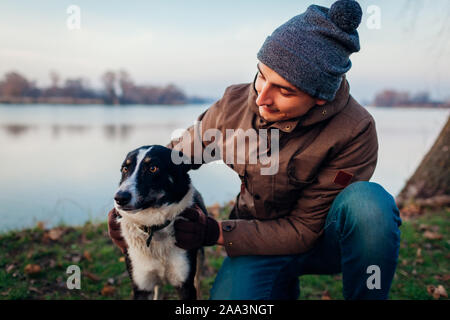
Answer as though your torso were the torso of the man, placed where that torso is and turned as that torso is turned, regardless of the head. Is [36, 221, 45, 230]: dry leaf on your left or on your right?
on your right

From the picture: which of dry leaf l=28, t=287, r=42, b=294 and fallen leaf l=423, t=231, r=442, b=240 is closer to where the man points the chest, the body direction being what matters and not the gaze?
the dry leaf

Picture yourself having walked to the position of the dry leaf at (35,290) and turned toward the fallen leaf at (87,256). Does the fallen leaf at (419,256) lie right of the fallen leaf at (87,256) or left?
right

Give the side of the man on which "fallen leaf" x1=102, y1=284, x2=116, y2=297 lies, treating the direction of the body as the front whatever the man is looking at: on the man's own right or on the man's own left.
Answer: on the man's own right

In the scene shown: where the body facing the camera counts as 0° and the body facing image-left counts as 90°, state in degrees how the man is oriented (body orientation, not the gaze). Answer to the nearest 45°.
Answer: approximately 45°

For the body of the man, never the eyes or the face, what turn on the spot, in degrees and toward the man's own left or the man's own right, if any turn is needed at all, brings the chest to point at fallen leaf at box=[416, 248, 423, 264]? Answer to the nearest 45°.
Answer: approximately 180°
